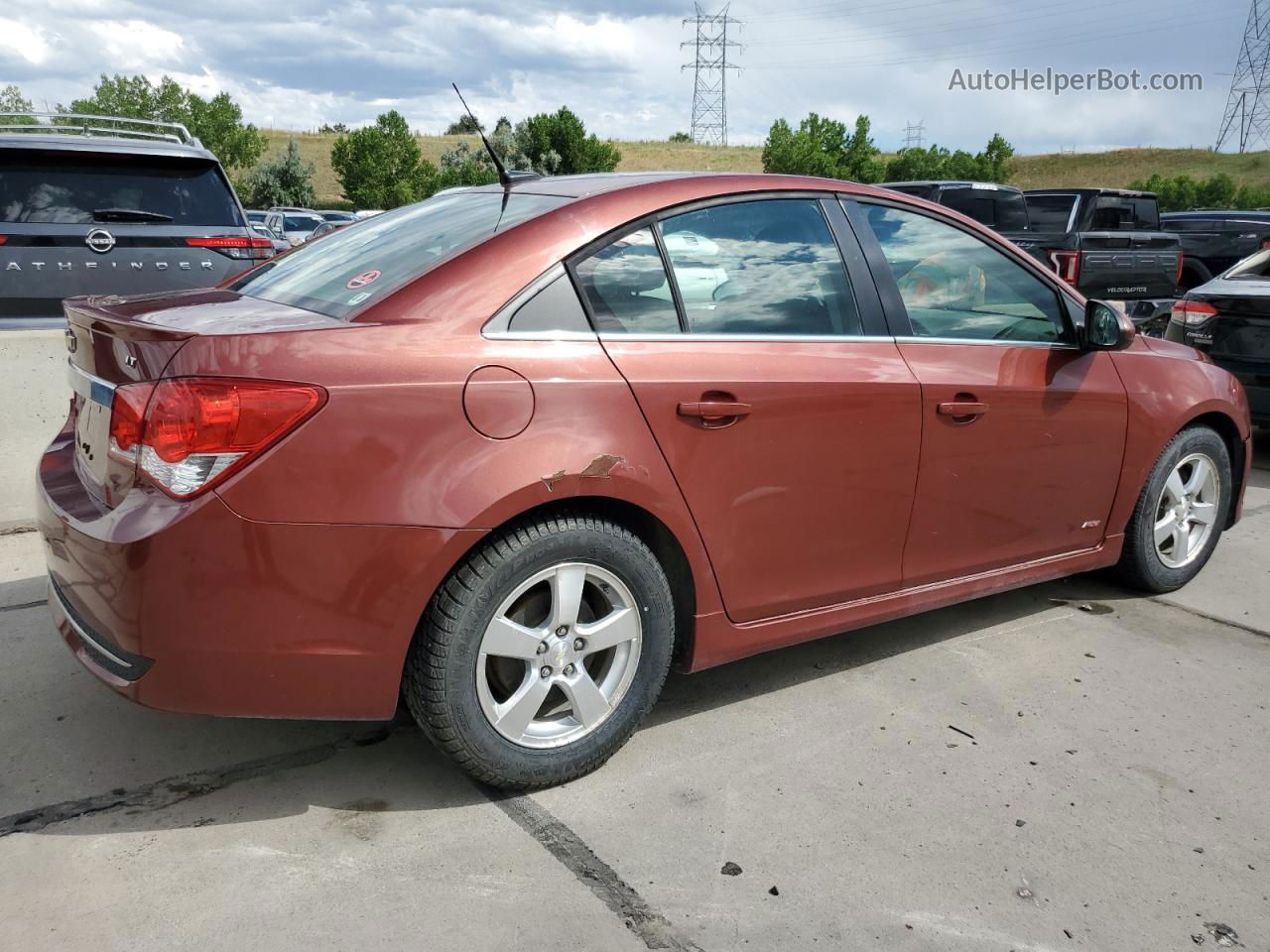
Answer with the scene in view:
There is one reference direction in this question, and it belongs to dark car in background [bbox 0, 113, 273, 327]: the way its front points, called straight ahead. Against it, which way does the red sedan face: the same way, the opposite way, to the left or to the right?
to the right

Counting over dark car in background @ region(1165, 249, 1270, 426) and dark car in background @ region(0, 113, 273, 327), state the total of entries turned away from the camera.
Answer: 2

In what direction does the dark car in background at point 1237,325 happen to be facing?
away from the camera

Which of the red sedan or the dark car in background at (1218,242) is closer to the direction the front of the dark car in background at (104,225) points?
the dark car in background

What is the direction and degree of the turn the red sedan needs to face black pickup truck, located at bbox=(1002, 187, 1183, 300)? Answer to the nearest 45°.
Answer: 0° — it already faces it

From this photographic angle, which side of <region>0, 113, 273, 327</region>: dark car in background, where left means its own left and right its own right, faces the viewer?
back

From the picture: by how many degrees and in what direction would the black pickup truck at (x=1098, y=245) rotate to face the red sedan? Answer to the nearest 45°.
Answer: approximately 135° to its left

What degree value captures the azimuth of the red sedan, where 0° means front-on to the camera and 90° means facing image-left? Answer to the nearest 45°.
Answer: approximately 225°

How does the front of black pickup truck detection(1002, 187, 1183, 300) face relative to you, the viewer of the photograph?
facing away from the viewer and to the left of the viewer
